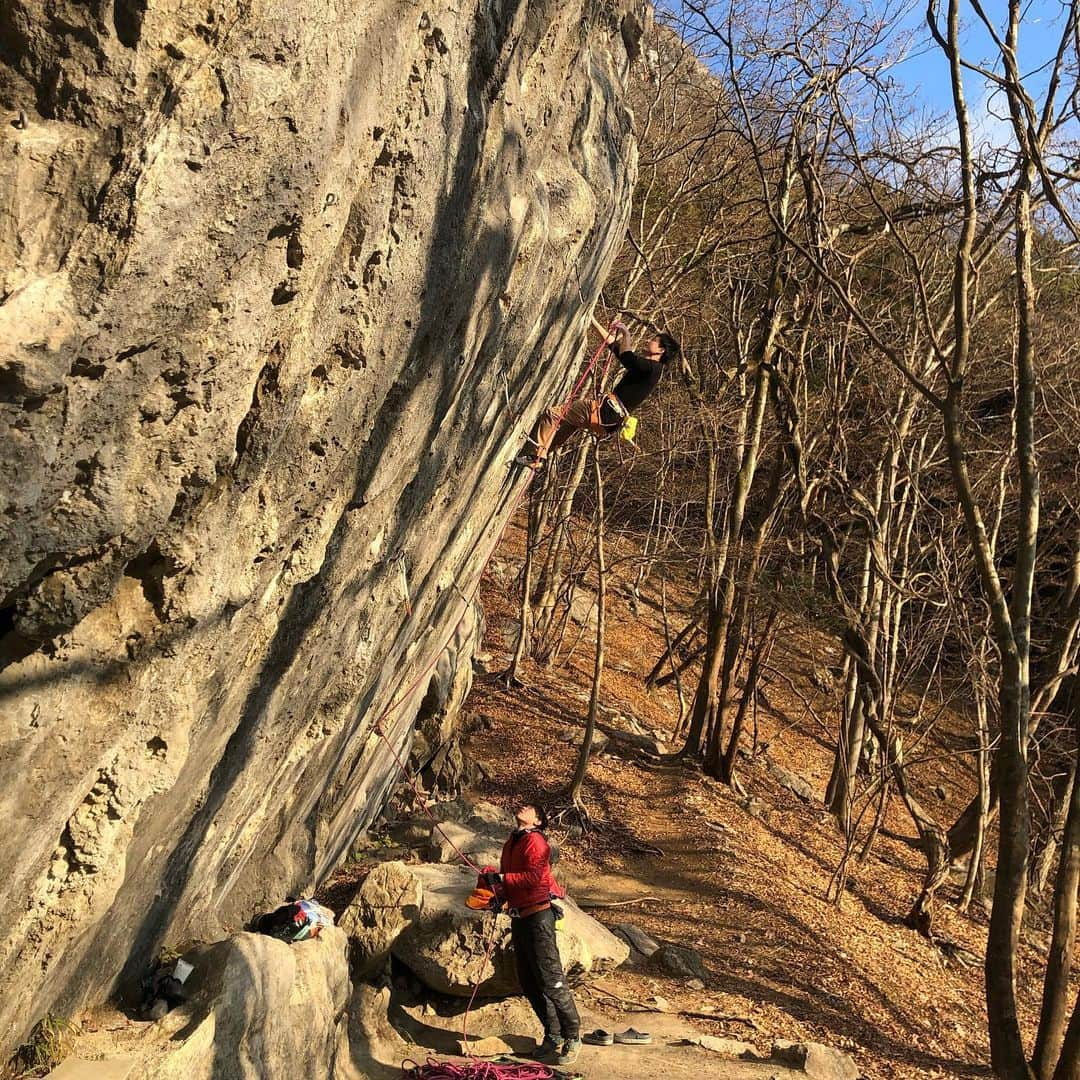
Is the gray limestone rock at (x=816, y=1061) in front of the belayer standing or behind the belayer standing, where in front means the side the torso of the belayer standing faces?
behind

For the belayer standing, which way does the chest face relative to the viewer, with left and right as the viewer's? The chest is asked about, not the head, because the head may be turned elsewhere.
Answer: facing to the left of the viewer

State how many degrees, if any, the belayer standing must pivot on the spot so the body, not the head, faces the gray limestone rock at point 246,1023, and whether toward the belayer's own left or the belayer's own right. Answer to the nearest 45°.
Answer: approximately 45° to the belayer's own left

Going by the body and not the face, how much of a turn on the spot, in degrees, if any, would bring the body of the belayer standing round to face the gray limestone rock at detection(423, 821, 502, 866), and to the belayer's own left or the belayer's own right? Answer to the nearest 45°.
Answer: approximately 90° to the belayer's own right

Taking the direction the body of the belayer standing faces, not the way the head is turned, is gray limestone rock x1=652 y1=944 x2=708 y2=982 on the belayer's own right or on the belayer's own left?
on the belayer's own right
